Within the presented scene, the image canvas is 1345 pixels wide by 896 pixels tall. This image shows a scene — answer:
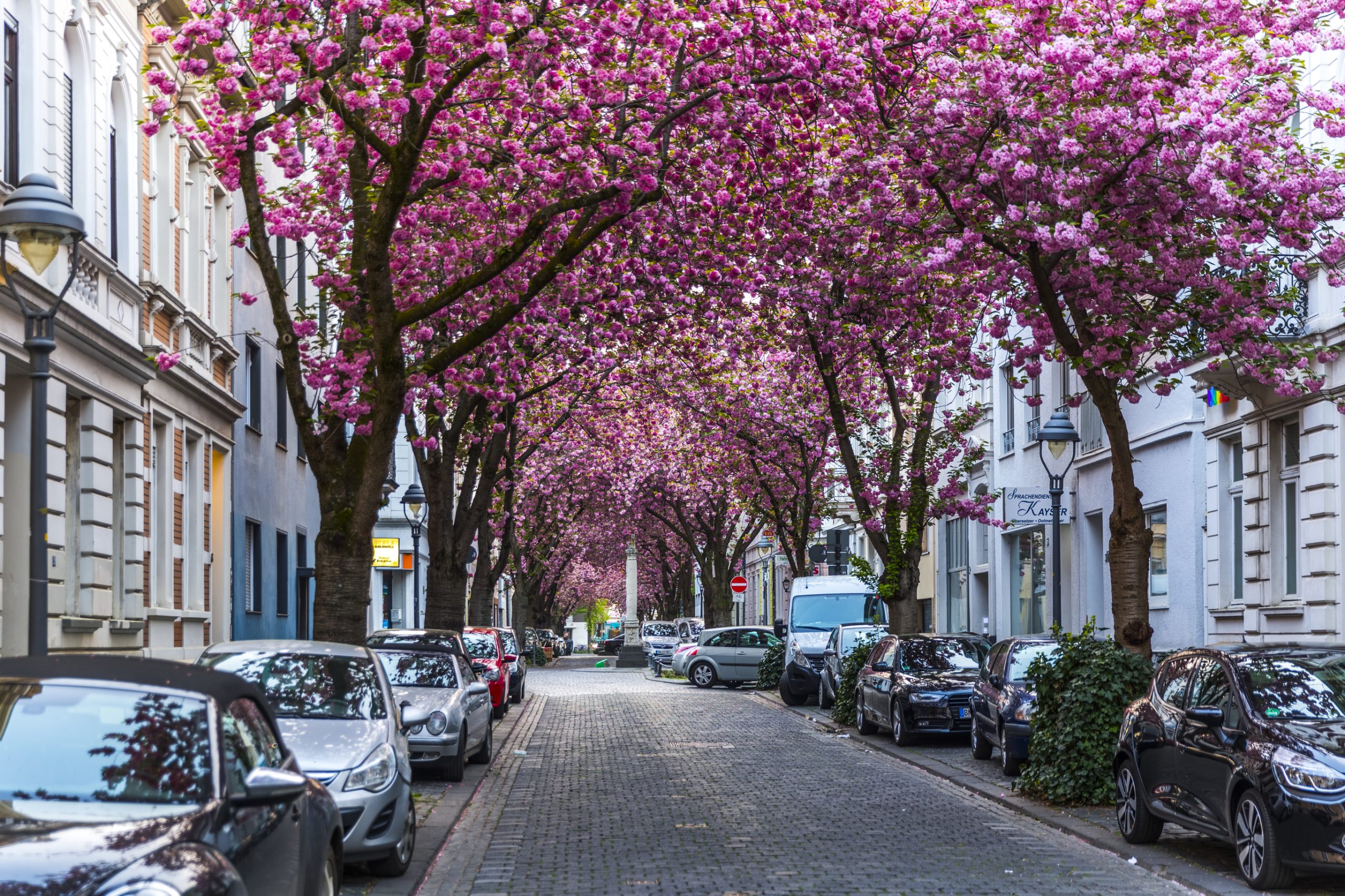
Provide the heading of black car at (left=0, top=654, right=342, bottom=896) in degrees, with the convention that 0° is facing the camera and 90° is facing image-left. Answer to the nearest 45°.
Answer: approximately 45°

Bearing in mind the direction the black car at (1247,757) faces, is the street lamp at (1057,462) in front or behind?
behind

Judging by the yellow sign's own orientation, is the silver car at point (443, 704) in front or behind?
in front

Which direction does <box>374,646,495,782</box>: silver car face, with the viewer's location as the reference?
facing the viewer and to the left of the viewer

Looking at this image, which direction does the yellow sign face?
toward the camera

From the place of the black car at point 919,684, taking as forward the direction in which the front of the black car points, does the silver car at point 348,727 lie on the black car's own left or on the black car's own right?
on the black car's own right

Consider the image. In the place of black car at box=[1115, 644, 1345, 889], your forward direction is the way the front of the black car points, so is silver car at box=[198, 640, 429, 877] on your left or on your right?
on your right

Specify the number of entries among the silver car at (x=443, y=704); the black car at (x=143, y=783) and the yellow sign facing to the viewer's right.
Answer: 0

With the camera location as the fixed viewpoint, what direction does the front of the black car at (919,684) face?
facing the viewer and to the right of the viewer

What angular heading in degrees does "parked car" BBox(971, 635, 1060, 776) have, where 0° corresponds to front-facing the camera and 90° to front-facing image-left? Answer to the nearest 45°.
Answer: approximately 315°

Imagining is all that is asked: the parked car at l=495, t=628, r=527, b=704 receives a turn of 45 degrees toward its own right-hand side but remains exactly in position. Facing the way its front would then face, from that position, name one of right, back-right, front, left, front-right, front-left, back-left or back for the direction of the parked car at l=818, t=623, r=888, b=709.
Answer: back-left

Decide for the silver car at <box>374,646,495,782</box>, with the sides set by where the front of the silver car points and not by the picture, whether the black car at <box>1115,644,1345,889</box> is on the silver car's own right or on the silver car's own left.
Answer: on the silver car's own left

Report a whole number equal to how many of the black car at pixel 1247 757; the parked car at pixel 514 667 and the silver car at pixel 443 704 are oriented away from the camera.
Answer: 0

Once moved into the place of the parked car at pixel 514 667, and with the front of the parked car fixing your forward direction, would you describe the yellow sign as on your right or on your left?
on your right
